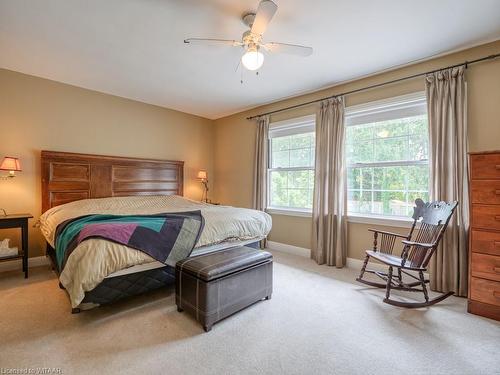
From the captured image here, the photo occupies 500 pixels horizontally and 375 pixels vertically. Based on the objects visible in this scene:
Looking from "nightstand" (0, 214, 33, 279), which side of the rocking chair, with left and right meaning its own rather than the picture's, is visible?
front

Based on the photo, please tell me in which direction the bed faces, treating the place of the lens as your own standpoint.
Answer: facing the viewer and to the right of the viewer

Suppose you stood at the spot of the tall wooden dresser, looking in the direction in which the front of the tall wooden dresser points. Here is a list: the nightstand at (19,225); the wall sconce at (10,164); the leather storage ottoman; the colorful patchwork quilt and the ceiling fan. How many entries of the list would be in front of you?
5

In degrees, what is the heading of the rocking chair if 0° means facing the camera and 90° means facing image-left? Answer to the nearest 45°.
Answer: approximately 45°

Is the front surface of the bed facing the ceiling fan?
yes

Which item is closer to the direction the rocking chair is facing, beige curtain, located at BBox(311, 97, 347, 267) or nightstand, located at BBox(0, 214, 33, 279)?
the nightstand

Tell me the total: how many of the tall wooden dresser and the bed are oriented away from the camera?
0

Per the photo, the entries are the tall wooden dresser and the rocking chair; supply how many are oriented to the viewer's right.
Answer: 0

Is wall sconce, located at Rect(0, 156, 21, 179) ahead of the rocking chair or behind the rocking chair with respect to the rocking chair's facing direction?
ahead

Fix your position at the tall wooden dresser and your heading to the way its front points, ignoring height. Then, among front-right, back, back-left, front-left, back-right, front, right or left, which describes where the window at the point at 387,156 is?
right

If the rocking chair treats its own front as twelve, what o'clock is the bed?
The bed is roughly at 1 o'clock from the rocking chair.

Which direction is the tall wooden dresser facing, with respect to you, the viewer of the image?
facing the viewer and to the left of the viewer

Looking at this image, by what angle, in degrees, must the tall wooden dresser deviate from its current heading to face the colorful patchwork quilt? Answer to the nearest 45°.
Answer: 0° — it already faces it
